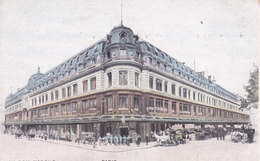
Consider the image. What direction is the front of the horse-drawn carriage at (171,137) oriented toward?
to the viewer's left

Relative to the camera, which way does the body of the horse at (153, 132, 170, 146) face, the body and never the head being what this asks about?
to the viewer's left

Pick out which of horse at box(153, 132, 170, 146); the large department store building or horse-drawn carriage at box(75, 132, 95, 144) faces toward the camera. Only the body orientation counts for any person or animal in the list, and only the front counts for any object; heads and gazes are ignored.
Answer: the large department store building

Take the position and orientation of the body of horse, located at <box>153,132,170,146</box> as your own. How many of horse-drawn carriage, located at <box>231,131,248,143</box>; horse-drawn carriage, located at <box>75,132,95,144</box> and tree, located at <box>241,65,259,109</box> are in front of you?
1

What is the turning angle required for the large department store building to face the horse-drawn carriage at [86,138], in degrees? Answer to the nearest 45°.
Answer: approximately 45° to its right

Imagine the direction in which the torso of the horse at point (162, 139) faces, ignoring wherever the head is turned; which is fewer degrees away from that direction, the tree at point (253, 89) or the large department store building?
the large department store building

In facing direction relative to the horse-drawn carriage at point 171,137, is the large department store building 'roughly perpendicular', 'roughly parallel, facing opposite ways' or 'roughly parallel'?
roughly perpendicular

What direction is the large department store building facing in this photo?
toward the camera

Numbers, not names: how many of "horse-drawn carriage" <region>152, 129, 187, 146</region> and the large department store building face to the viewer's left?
1
